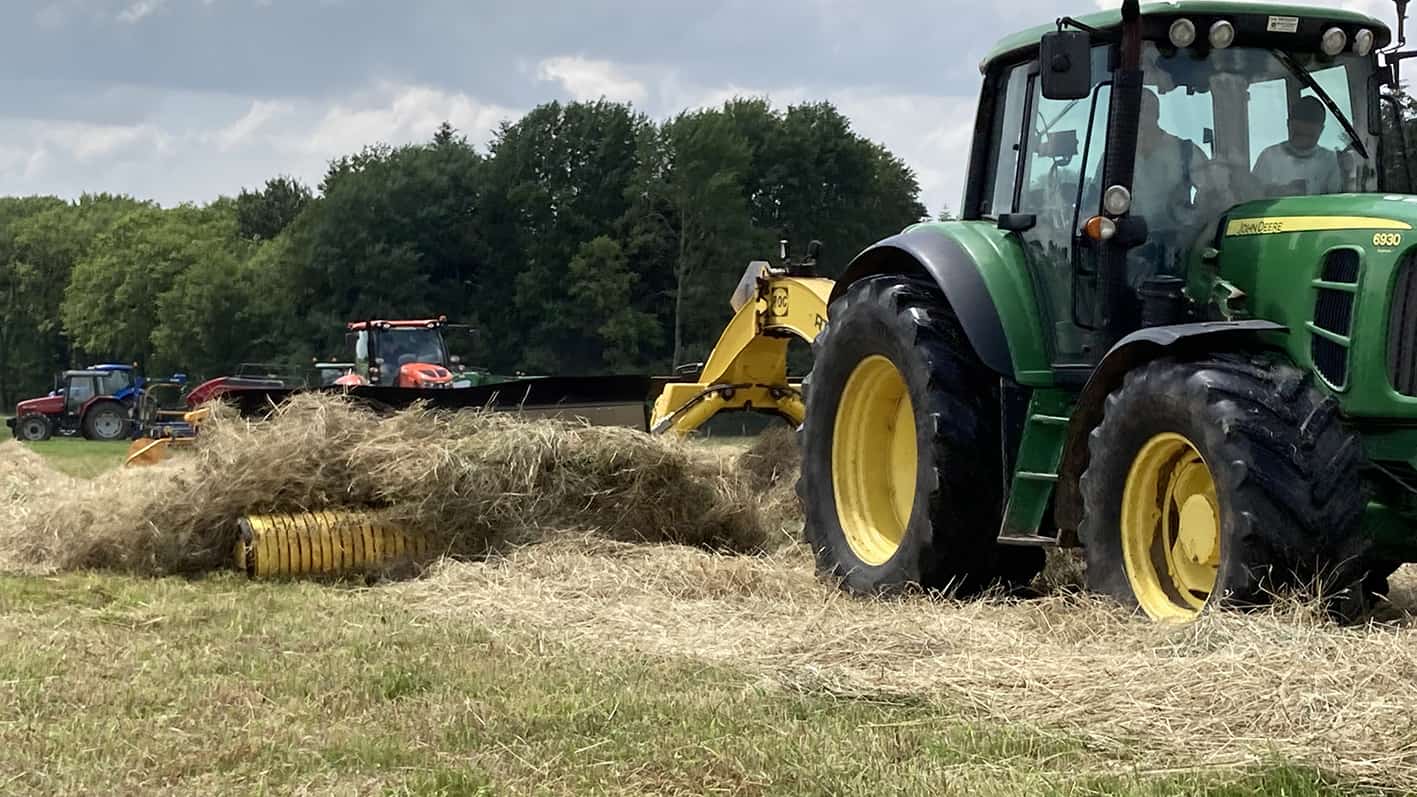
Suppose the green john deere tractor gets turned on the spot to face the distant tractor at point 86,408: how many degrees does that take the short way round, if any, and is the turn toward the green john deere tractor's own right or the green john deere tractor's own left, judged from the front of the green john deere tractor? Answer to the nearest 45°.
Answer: approximately 180°

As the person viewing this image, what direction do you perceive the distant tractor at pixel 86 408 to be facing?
facing to the left of the viewer

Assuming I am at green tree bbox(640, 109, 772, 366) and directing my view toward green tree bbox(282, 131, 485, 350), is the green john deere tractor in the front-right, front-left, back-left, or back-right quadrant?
back-left

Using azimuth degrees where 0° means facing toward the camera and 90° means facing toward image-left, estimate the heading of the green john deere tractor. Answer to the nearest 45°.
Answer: approximately 315°

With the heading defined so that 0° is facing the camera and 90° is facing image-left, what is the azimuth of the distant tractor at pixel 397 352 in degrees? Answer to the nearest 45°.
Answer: approximately 315°

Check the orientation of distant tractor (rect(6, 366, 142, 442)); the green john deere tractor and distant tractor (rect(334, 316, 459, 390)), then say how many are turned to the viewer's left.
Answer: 1

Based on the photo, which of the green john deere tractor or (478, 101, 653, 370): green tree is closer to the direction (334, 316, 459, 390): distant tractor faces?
the green john deere tractor

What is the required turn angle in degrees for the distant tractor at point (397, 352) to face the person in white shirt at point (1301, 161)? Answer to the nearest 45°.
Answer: approximately 45° to its right

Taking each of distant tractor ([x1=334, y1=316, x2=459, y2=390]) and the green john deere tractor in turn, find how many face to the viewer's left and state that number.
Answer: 0
